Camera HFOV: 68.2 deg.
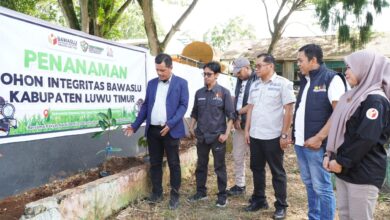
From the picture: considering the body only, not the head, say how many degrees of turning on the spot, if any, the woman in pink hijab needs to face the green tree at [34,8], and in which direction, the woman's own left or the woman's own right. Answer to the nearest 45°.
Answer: approximately 45° to the woman's own right

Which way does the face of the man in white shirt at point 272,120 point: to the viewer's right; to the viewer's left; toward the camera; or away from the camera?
to the viewer's left

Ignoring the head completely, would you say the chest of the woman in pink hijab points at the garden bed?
yes

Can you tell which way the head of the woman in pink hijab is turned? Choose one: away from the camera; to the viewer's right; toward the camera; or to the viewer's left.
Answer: to the viewer's left

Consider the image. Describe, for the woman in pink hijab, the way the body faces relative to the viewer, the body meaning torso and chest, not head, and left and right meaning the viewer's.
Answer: facing to the left of the viewer

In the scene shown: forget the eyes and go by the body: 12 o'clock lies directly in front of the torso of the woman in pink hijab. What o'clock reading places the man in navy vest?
The man in navy vest is roughly at 2 o'clock from the woman in pink hijab.

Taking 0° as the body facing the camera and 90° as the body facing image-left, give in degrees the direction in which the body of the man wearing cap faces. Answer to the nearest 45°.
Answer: approximately 45°

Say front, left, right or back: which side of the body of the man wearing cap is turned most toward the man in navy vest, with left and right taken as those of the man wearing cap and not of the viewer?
left

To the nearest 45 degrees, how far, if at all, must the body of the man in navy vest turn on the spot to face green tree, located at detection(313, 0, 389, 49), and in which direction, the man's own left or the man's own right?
approximately 135° to the man's own right

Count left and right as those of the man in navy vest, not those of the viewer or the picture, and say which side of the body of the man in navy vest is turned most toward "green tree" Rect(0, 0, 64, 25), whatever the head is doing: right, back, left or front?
right
